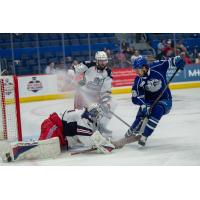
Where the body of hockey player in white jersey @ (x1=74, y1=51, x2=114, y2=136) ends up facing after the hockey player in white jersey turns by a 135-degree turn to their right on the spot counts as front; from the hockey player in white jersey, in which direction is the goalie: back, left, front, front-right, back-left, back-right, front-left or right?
left

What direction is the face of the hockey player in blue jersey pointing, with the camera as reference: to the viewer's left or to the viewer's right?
to the viewer's left

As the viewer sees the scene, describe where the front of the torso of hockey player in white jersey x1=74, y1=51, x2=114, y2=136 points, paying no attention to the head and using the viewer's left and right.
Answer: facing the viewer

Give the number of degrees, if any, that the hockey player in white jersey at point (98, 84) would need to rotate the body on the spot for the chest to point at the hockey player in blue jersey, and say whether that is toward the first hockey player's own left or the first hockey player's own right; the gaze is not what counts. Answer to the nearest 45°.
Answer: approximately 45° to the first hockey player's own left
